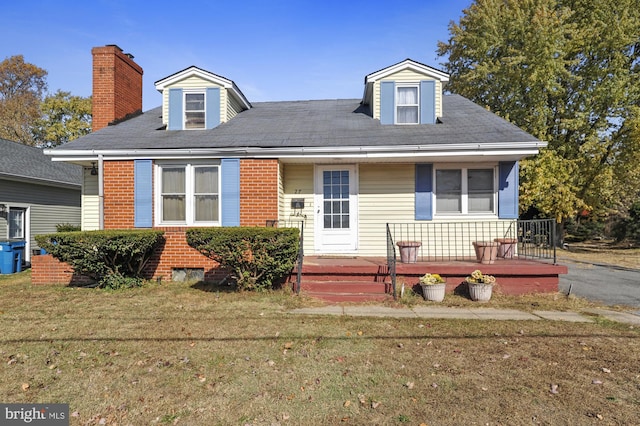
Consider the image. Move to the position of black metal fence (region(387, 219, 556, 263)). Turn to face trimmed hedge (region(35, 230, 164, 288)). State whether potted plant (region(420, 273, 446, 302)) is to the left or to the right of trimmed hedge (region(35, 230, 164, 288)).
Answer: left

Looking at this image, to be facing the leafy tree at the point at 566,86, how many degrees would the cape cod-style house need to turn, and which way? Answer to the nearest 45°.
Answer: approximately 135° to its left

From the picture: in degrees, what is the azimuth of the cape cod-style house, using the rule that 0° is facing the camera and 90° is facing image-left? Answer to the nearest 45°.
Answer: approximately 0°

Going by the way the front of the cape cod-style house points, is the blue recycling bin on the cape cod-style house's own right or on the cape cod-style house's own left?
on the cape cod-style house's own right

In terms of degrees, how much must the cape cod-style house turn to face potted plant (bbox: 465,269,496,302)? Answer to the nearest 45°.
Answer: approximately 45° to its left

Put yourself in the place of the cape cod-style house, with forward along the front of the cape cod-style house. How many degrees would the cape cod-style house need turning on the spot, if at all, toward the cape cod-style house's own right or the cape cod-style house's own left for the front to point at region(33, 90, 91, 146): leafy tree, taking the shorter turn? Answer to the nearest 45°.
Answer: approximately 135° to the cape cod-style house's own right

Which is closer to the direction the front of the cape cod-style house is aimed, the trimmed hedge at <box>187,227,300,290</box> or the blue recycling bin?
the trimmed hedge

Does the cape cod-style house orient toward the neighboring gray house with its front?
no

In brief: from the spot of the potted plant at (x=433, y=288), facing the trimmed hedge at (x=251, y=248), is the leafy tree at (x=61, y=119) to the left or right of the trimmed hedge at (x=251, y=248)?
right

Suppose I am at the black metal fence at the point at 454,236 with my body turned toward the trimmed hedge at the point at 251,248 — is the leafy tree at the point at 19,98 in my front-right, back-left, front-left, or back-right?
front-right

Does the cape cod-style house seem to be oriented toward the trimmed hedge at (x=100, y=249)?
no

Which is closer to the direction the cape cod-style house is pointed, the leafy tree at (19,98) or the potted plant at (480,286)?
the potted plant

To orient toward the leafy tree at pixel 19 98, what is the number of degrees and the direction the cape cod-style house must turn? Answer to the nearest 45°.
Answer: approximately 135° to its right

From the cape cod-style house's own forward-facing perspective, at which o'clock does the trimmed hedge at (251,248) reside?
The trimmed hedge is roughly at 1 o'clock from the cape cod-style house.

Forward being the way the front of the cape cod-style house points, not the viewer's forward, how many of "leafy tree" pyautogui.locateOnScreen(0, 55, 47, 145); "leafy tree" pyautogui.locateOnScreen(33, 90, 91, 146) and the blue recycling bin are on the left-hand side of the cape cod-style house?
0
